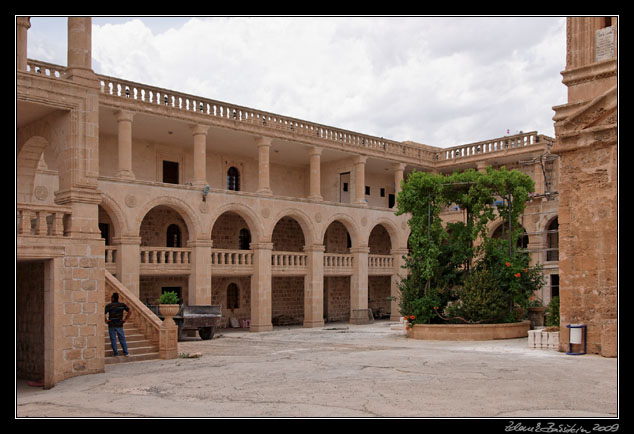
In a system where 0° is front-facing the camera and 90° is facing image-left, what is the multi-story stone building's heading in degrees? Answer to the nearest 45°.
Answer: approximately 315°
